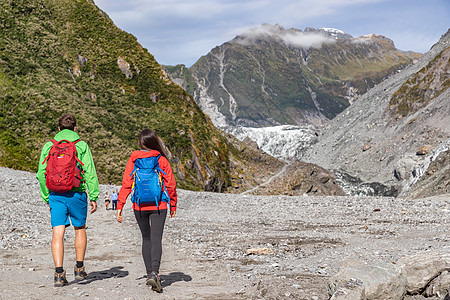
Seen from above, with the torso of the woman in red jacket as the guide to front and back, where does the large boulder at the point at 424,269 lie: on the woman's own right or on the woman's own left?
on the woman's own right

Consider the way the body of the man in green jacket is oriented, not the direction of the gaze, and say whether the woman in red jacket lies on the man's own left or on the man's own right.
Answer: on the man's own right

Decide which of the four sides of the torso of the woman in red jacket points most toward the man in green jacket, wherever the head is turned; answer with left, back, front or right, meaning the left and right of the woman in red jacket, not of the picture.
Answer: left

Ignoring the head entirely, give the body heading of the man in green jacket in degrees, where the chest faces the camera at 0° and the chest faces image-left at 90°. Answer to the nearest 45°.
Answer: approximately 180°

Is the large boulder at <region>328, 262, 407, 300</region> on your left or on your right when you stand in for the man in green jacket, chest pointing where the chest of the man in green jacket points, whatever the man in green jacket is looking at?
on your right

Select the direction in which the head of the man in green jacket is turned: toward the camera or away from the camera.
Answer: away from the camera

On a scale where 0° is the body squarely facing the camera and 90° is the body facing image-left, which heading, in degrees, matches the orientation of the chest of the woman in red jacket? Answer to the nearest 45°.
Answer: approximately 180°

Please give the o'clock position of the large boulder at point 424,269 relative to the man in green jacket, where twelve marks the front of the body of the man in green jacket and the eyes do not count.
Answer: The large boulder is roughly at 4 o'clock from the man in green jacket.

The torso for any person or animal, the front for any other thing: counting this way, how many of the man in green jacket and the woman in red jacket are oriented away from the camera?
2
